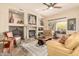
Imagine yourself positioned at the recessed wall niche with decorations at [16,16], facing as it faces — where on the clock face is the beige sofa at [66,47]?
The beige sofa is roughly at 11 o'clock from the recessed wall niche with decorations.

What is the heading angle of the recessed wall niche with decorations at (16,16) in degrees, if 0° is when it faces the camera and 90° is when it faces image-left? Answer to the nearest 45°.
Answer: approximately 315°
